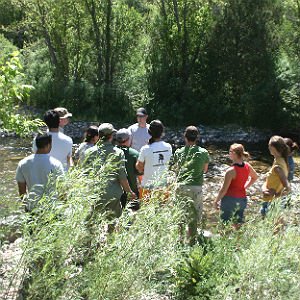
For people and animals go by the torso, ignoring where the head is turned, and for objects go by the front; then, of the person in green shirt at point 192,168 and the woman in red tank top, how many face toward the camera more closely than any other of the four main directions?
0

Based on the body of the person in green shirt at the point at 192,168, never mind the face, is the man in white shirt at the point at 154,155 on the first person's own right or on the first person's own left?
on the first person's own left

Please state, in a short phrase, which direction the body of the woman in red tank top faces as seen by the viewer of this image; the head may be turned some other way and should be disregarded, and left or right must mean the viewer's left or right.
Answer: facing away from the viewer and to the left of the viewer

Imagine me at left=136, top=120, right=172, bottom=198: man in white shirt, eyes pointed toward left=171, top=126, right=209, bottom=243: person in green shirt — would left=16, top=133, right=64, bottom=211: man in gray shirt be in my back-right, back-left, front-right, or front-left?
back-right

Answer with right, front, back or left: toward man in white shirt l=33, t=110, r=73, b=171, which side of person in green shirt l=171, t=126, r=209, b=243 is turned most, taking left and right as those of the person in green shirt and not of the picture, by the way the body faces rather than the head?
left

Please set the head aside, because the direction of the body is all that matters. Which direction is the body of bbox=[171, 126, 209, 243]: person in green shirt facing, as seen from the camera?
away from the camera

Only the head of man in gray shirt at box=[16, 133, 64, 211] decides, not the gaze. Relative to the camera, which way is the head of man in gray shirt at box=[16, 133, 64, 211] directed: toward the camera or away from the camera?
away from the camera

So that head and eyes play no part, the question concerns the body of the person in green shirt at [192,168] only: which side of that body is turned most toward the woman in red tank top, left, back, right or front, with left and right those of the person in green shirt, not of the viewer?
right

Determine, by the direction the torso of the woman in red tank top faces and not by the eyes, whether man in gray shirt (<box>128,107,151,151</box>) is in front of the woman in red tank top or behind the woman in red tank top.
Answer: in front

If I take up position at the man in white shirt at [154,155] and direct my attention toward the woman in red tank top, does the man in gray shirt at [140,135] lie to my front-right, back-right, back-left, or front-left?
back-left

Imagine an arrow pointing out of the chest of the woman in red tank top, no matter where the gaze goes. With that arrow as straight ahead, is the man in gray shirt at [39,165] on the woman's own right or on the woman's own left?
on the woman's own left

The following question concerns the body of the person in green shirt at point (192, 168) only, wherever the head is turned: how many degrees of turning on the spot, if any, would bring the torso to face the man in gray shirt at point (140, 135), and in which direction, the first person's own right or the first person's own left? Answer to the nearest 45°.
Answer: approximately 45° to the first person's own left

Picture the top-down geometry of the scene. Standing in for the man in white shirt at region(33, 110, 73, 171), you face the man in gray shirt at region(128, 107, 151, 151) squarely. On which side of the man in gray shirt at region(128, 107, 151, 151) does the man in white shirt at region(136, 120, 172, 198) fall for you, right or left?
right
